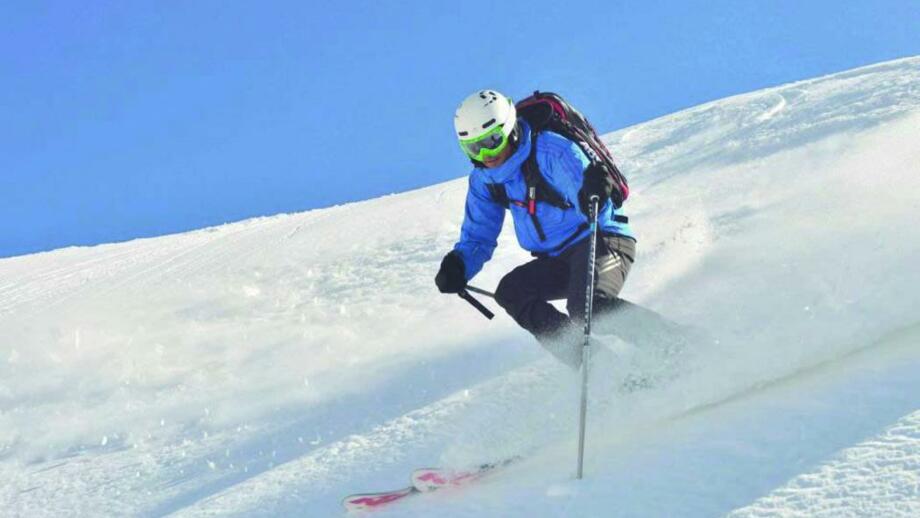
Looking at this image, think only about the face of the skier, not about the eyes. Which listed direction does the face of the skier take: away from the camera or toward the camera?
toward the camera

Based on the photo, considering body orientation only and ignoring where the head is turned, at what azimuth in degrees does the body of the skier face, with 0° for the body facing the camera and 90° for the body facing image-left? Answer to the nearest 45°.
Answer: approximately 45°
